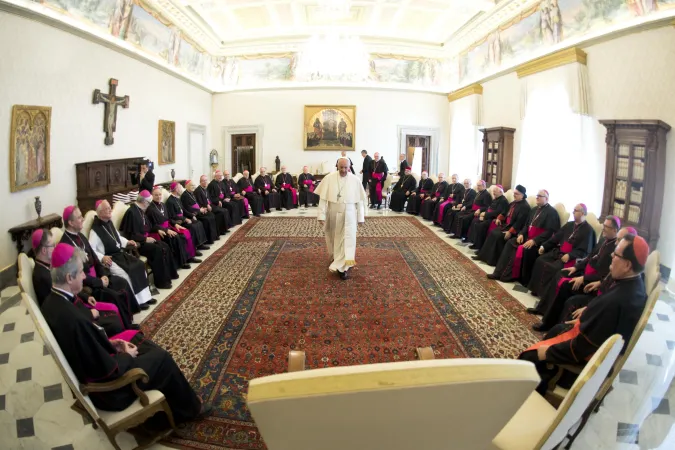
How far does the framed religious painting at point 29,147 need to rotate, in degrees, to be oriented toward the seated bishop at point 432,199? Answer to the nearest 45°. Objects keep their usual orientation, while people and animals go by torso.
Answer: approximately 45° to its left

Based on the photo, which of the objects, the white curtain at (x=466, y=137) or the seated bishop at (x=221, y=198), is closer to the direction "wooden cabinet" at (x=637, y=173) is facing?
the seated bishop

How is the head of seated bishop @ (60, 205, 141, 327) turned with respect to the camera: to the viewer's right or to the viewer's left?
to the viewer's right

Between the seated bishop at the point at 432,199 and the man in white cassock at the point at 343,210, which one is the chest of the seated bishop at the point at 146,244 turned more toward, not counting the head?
the man in white cassock

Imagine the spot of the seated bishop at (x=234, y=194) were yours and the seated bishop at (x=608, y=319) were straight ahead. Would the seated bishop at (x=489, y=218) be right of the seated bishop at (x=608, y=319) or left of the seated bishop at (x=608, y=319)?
left

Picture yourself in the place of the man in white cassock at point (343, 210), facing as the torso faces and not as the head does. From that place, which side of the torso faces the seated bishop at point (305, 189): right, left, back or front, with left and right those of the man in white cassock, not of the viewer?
back

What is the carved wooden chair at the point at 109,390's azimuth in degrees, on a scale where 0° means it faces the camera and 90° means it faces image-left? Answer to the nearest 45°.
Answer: approximately 270°

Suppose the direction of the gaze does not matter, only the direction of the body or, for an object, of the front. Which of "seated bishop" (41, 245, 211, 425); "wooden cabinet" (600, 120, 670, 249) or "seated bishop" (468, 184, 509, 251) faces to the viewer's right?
"seated bishop" (41, 245, 211, 425)

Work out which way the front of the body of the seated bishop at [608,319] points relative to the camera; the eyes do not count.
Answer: to the viewer's left

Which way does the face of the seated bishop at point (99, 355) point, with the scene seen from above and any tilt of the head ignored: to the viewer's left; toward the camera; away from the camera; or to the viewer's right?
to the viewer's right

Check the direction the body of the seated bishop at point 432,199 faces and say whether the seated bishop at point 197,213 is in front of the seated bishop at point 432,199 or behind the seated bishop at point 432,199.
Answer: in front
